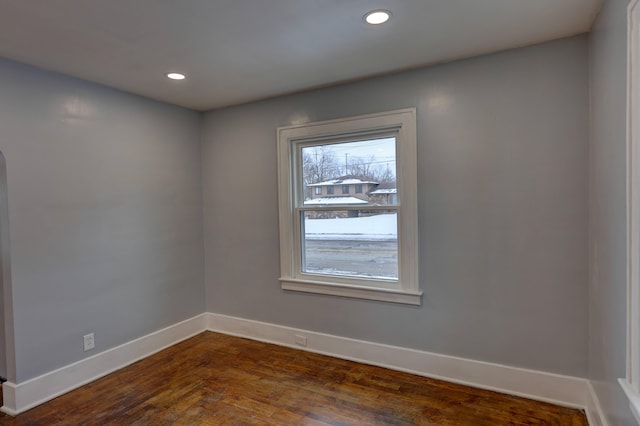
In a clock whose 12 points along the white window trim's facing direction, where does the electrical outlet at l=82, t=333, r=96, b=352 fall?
The electrical outlet is roughly at 1 o'clock from the white window trim.

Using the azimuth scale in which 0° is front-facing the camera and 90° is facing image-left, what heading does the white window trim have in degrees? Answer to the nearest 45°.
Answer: approximately 45°

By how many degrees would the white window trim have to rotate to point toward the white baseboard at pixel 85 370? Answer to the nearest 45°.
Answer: approximately 45° to its right

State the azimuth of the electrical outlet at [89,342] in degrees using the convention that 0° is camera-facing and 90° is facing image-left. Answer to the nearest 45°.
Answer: approximately 315°

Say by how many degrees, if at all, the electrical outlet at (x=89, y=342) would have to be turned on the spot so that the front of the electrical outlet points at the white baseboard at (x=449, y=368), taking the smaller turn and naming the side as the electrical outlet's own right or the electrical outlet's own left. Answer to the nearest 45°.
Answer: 0° — it already faces it
